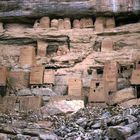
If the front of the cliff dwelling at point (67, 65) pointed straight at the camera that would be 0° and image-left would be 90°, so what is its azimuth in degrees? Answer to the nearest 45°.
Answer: approximately 0°
